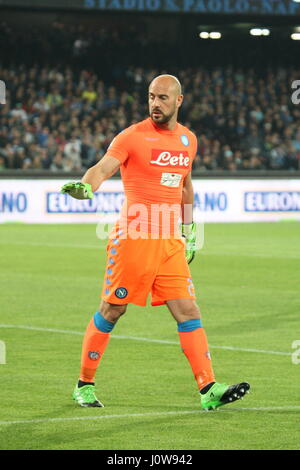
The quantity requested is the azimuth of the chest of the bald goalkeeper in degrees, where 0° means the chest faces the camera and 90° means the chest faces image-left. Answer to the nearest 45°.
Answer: approximately 315°
